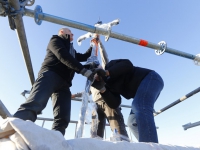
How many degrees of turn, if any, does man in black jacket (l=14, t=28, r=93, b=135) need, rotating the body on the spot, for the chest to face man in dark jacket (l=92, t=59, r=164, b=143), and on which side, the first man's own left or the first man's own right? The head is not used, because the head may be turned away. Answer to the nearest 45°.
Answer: approximately 45° to the first man's own right

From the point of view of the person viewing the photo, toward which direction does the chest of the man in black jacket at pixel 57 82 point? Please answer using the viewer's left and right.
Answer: facing to the right of the viewer

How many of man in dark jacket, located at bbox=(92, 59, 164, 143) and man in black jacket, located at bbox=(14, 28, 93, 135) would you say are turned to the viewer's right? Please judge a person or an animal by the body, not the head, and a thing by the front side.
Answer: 1

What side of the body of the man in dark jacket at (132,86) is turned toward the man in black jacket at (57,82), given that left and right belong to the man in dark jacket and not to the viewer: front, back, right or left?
front

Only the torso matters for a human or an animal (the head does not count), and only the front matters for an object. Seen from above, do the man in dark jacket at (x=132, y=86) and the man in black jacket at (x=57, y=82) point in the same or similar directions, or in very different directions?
very different directions

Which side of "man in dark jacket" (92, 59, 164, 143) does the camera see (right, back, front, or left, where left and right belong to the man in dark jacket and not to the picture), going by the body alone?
left
